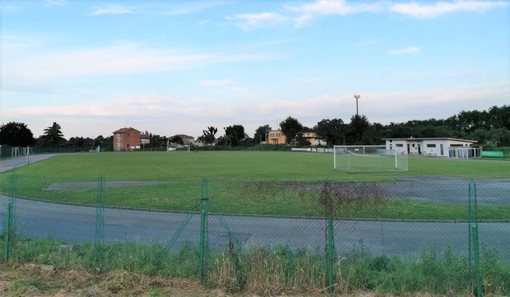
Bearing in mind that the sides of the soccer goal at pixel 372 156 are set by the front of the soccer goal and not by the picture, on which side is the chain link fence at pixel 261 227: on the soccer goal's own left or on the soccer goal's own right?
on the soccer goal's own left

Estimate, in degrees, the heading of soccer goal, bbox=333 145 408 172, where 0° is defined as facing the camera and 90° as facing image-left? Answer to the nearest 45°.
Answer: approximately 135°
